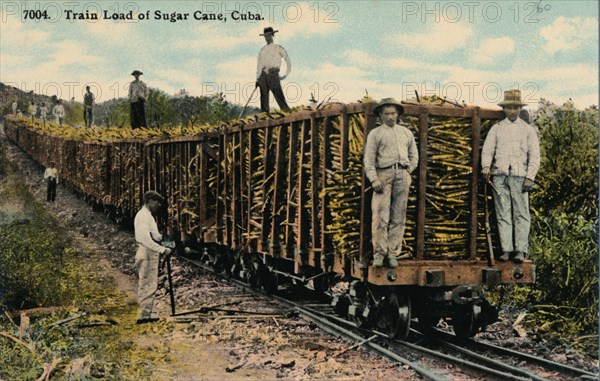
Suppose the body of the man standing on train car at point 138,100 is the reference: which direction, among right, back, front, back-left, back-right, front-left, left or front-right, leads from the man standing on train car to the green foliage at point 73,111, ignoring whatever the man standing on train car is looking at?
back

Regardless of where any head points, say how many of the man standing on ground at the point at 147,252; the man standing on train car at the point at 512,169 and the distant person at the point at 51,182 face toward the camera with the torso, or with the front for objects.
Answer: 2

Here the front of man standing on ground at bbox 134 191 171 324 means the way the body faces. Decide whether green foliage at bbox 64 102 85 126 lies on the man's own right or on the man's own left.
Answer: on the man's own left

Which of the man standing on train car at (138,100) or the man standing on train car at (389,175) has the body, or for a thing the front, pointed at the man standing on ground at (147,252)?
the man standing on train car at (138,100)

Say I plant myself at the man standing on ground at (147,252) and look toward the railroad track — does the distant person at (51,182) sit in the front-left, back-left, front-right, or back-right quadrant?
back-left

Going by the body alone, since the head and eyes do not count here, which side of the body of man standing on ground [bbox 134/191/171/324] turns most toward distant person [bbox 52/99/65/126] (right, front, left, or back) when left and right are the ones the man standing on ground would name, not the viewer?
left

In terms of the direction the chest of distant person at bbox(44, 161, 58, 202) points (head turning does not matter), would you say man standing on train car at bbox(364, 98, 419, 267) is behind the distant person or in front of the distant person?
in front

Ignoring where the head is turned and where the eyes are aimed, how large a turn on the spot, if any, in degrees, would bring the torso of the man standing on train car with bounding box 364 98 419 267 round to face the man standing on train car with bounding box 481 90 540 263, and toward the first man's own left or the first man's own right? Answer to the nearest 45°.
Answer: approximately 135° to the first man's own left

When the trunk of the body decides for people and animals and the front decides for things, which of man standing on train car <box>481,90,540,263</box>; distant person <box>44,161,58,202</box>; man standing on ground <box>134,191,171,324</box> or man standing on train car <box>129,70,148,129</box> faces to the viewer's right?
the man standing on ground

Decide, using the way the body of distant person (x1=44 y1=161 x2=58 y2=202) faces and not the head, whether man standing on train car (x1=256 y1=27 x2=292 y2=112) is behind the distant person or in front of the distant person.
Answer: in front

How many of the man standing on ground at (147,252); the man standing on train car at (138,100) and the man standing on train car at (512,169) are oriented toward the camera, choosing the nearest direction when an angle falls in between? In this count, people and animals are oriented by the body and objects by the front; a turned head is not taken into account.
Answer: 2

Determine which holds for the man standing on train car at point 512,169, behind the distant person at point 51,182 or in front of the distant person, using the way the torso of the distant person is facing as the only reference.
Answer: in front

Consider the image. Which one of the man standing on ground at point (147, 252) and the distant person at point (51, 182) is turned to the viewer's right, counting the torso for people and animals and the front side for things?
the man standing on ground

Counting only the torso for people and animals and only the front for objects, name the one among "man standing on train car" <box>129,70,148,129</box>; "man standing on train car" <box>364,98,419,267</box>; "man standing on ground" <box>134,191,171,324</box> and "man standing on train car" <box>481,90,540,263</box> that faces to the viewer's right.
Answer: the man standing on ground

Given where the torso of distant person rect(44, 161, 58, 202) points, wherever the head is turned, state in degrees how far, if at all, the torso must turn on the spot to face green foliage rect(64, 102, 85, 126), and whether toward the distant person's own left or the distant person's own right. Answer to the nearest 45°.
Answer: approximately 180°
